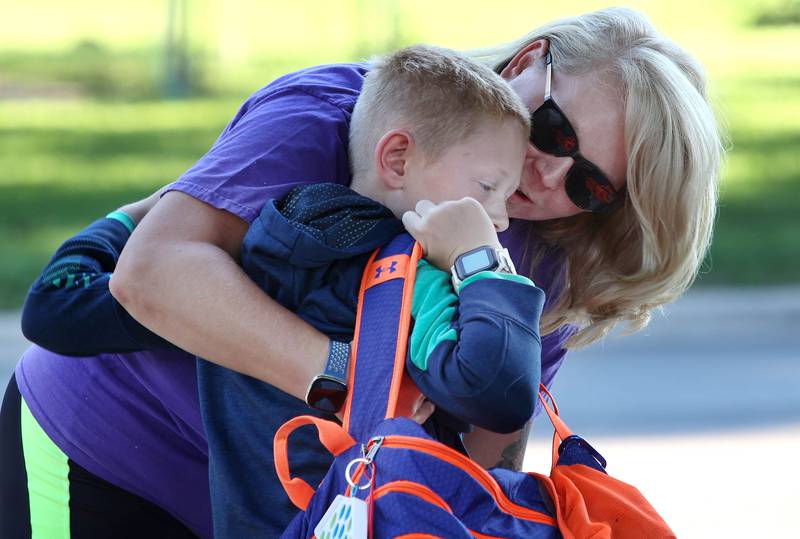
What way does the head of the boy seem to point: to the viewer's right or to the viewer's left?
to the viewer's right

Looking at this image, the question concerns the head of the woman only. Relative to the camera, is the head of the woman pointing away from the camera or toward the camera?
toward the camera

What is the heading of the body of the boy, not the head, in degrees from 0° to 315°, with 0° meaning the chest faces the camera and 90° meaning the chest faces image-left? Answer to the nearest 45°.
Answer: approximately 270°

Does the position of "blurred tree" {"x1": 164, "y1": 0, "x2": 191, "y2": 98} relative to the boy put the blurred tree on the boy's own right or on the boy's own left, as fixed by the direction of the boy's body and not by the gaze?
on the boy's own left
